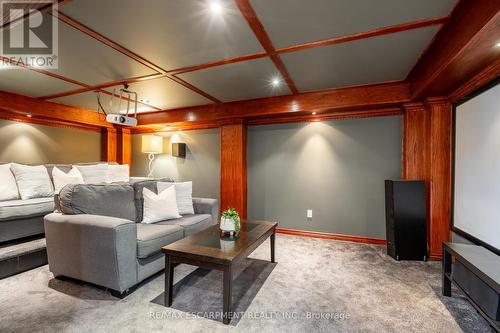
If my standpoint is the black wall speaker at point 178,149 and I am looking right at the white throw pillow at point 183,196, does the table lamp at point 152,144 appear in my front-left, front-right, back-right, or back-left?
back-right

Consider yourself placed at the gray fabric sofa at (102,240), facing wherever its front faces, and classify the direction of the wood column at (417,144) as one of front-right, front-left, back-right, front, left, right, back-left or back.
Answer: front-left

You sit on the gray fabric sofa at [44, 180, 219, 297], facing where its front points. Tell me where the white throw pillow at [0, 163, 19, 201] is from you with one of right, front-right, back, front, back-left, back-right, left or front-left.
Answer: back

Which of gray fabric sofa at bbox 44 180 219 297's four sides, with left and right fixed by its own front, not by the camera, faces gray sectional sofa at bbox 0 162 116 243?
back

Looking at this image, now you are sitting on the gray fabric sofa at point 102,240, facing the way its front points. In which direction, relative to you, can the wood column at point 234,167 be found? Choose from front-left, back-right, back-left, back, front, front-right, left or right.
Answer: left

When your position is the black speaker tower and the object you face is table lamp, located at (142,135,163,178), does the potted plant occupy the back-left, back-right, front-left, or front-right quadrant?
front-left

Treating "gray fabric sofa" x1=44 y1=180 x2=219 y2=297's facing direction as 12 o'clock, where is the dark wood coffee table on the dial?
The dark wood coffee table is roughly at 12 o'clock from the gray fabric sofa.

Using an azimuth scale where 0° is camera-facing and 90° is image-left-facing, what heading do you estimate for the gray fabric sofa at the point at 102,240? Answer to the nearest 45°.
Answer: approximately 315°

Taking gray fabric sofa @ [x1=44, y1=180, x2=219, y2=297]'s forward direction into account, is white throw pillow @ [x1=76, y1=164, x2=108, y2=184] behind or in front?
behind

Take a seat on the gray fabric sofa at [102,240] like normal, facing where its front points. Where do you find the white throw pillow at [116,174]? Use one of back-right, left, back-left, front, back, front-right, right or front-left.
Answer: back-left
